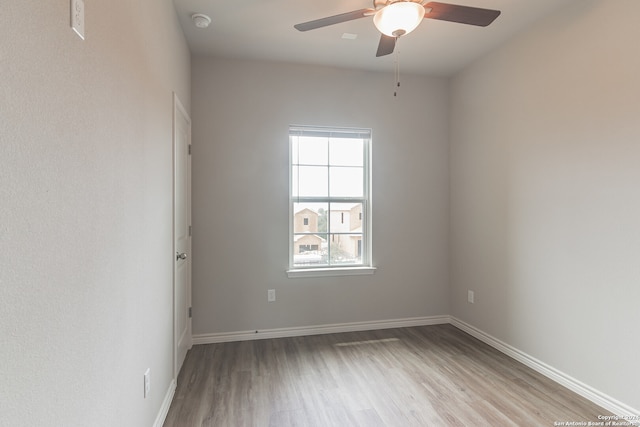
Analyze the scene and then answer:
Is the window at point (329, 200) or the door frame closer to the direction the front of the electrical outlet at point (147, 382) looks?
the window

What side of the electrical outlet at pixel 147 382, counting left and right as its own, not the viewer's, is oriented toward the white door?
left

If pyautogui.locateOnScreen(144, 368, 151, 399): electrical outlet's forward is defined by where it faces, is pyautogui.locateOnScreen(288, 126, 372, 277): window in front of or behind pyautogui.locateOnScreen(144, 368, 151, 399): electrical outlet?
in front

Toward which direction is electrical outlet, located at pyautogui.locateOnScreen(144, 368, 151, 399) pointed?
to the viewer's right

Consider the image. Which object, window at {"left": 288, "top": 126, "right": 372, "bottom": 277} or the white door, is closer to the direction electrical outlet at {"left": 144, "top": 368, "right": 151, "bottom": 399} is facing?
the window

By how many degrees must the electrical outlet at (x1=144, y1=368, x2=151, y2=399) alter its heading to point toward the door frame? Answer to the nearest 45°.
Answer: approximately 90° to its left
